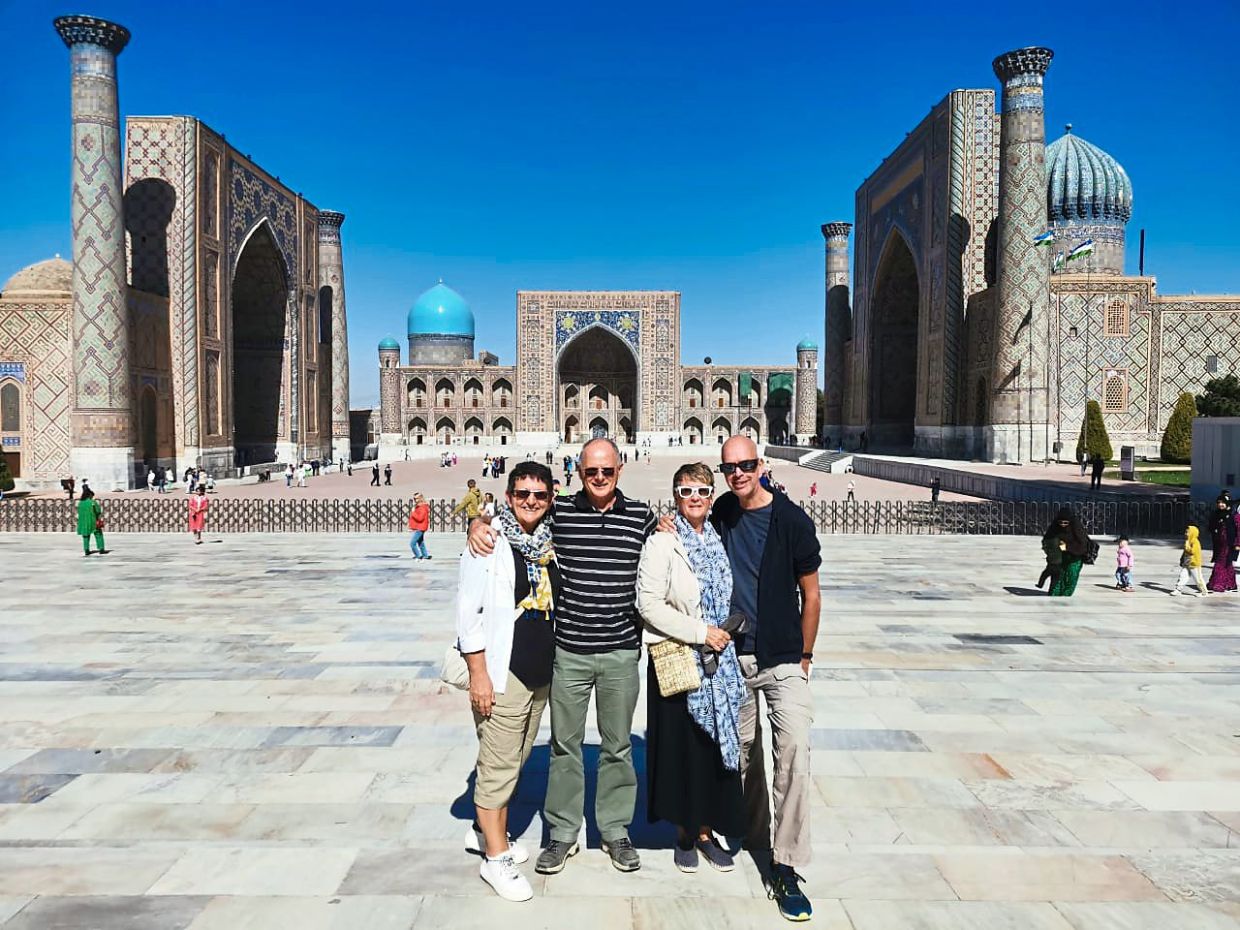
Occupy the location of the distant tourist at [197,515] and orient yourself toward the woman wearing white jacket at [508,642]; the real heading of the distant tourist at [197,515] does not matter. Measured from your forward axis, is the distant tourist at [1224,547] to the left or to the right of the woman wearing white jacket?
left

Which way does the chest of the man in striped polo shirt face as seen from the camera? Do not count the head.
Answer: toward the camera

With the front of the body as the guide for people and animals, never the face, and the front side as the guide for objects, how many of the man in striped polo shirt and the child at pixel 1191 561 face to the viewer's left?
1

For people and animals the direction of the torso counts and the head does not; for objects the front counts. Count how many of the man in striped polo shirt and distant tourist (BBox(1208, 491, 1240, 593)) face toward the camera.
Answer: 2

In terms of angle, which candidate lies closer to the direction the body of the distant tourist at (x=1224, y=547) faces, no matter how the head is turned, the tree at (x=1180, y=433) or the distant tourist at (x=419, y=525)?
the distant tourist

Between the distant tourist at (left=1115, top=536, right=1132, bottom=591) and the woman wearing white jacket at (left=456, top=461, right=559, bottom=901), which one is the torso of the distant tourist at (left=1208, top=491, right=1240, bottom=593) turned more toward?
the woman wearing white jacket

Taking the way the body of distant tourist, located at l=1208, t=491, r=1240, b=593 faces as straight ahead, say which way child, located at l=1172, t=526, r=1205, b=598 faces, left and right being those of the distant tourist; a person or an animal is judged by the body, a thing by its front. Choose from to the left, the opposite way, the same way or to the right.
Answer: to the right

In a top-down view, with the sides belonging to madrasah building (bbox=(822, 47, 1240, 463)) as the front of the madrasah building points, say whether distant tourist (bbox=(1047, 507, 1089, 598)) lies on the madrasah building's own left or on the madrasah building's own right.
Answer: on the madrasah building's own left

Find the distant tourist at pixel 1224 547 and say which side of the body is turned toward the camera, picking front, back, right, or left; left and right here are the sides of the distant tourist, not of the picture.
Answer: front

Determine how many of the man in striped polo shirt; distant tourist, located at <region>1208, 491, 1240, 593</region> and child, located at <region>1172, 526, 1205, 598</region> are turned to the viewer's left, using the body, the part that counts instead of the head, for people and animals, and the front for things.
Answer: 1

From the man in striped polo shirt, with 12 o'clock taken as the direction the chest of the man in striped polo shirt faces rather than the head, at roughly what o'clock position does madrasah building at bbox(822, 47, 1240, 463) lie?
The madrasah building is roughly at 7 o'clock from the man in striped polo shirt.

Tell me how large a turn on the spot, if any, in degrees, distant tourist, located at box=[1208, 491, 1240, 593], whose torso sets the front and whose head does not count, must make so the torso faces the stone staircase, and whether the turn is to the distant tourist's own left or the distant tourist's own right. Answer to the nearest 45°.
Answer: approximately 135° to the distant tourist's own right

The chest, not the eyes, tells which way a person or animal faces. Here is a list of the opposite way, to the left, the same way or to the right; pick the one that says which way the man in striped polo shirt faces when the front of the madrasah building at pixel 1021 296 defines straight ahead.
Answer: to the left

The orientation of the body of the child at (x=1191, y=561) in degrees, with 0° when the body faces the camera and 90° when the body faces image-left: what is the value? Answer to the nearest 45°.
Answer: approximately 90°
